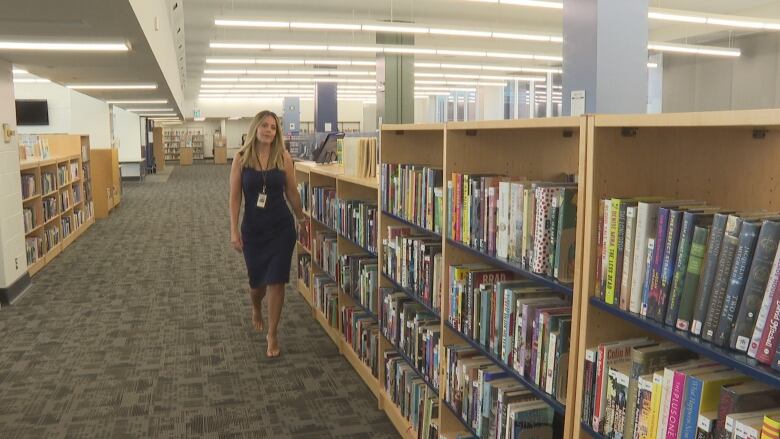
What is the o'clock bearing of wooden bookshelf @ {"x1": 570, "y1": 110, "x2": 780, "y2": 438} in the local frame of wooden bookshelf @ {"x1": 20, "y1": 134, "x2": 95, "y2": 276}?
wooden bookshelf @ {"x1": 570, "y1": 110, "x2": 780, "y2": 438} is roughly at 1 o'clock from wooden bookshelf @ {"x1": 20, "y1": 134, "x2": 95, "y2": 276}.

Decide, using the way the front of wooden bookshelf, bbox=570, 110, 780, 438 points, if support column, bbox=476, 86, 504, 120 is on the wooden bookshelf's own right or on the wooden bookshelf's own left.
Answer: on the wooden bookshelf's own right

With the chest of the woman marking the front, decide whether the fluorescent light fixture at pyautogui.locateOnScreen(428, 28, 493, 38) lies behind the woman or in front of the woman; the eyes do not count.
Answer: behind

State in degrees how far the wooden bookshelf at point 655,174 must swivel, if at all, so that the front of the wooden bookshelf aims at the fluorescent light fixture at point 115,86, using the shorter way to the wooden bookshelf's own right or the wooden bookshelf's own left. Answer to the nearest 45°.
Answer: approximately 90° to the wooden bookshelf's own right

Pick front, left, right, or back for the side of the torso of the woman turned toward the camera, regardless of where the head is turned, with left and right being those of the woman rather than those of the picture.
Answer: front

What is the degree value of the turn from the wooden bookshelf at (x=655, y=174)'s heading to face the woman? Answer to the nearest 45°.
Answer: approximately 90° to its right

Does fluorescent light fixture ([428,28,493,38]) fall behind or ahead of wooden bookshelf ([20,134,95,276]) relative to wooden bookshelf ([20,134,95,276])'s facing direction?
ahead

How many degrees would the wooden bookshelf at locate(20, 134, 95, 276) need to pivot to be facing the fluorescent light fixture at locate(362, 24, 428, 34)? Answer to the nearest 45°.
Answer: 0° — it already faces it

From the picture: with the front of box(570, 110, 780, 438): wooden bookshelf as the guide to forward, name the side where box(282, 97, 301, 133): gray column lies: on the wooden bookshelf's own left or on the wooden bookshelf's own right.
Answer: on the wooden bookshelf's own right

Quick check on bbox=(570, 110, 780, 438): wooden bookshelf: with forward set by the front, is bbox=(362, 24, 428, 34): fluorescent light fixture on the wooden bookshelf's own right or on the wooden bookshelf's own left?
on the wooden bookshelf's own right

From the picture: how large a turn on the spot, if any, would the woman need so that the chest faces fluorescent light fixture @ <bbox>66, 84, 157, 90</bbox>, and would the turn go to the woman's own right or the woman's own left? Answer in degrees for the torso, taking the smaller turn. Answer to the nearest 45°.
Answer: approximately 180°

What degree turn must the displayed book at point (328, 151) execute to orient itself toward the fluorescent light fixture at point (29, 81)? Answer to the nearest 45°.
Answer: approximately 90° to its left
